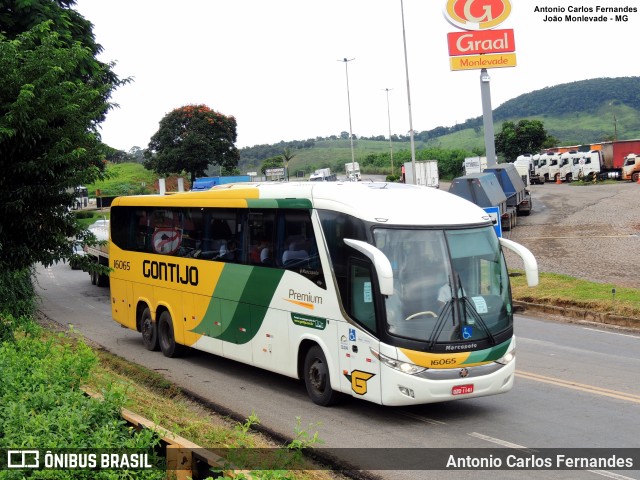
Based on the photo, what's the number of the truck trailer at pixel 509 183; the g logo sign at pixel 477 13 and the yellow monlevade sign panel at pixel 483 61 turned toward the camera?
2

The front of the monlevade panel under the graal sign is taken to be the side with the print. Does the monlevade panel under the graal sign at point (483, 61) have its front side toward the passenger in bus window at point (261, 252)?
yes

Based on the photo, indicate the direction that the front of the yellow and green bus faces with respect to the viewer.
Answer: facing the viewer and to the right of the viewer

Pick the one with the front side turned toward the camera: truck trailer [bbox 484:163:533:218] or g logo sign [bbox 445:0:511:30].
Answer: the g logo sign

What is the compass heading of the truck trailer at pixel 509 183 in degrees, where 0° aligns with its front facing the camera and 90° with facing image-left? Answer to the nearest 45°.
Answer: approximately 135°

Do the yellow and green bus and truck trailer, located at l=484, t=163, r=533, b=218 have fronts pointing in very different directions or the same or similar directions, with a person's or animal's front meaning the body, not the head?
very different directions

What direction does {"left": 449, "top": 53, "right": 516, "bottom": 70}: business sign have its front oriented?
toward the camera

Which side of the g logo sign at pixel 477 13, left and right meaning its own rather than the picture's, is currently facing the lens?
front

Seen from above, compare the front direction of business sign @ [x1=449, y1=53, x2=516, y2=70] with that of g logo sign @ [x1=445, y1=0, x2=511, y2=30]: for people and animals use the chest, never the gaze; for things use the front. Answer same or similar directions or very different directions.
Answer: same or similar directions

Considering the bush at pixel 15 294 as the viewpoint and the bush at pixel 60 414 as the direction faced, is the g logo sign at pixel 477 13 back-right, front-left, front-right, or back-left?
back-left

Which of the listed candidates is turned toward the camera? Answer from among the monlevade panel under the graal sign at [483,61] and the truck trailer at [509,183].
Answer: the monlevade panel under the graal sign

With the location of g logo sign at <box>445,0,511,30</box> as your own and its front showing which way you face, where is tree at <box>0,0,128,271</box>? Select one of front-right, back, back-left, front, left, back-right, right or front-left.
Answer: front

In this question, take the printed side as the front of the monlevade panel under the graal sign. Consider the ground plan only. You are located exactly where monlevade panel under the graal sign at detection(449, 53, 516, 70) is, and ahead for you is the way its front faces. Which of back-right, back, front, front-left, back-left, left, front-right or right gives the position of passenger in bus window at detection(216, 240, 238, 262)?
front

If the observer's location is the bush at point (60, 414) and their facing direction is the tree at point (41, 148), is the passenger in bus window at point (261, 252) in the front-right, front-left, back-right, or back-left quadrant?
front-right

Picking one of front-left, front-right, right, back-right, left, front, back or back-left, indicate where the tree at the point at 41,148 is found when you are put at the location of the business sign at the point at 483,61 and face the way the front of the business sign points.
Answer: front

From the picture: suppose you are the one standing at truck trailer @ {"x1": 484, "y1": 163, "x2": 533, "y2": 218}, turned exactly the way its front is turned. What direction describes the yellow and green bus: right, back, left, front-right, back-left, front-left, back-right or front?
back-left
